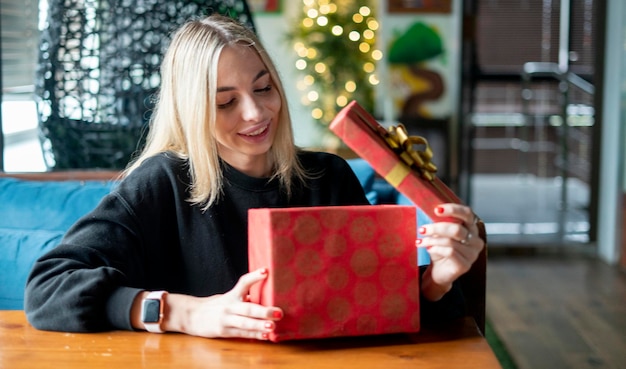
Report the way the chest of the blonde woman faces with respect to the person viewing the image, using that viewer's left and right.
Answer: facing the viewer and to the right of the viewer

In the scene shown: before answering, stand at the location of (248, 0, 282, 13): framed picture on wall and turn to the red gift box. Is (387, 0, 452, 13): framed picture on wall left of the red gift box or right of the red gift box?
left

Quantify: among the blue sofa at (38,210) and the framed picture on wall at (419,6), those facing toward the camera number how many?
2

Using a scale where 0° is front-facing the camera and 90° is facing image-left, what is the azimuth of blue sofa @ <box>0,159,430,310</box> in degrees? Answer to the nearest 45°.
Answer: approximately 0°

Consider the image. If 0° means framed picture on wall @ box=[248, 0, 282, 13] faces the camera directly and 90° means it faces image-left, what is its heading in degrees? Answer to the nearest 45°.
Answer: approximately 0°

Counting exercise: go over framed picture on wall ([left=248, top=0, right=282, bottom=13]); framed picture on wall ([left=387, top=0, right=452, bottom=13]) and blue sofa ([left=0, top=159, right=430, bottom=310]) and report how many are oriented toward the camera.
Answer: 3

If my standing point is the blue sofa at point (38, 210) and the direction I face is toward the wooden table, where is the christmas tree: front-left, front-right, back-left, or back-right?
back-left
